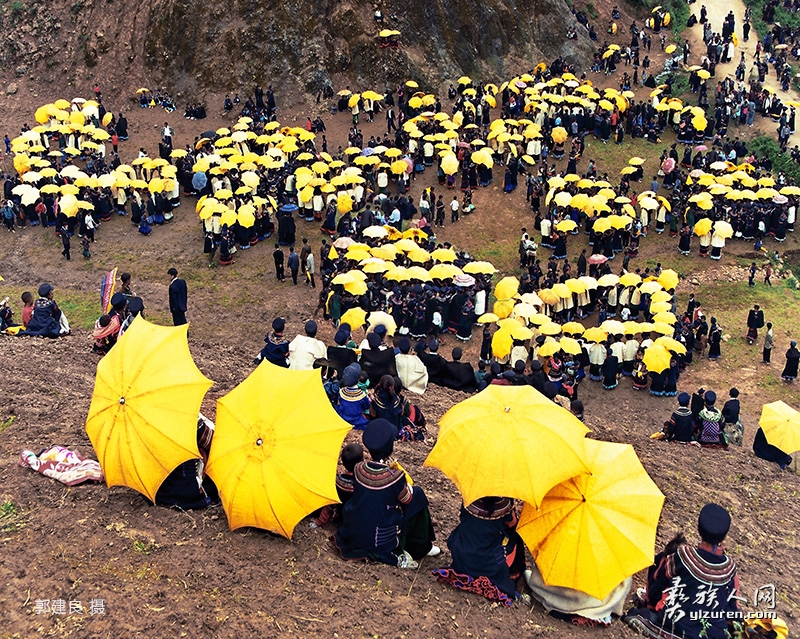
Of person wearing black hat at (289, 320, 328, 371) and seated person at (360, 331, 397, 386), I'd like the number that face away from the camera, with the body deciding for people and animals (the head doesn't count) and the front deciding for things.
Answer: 2

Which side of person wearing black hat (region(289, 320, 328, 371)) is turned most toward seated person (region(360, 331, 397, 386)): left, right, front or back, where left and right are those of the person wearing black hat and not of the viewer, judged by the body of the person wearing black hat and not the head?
right

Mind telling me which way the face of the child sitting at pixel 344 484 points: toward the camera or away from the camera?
away from the camera

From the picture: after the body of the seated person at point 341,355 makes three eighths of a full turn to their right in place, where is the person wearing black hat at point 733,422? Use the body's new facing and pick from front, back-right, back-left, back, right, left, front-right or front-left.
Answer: front-left

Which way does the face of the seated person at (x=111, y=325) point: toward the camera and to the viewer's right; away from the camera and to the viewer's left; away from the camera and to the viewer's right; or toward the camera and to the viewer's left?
away from the camera and to the viewer's right

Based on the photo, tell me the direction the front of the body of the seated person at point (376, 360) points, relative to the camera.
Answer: away from the camera

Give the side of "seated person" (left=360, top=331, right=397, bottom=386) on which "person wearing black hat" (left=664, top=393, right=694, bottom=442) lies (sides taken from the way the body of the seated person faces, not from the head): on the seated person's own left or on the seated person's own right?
on the seated person's own right

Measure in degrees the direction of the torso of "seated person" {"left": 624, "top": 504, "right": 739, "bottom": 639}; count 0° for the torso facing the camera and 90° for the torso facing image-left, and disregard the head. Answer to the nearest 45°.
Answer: approximately 180°

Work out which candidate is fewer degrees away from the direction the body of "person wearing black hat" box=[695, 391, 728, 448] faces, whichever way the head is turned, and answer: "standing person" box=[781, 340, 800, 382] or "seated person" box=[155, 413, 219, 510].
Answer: the standing person

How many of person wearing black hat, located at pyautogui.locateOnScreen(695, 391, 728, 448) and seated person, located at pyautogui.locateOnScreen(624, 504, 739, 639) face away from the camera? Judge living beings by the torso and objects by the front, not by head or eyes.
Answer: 2

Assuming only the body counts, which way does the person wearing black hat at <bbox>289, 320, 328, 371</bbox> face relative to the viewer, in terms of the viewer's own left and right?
facing away from the viewer
